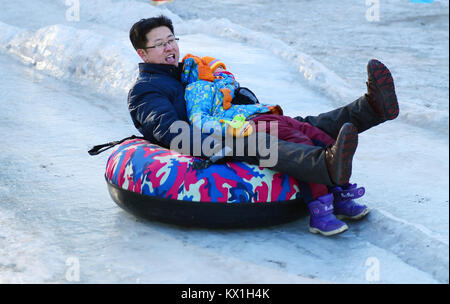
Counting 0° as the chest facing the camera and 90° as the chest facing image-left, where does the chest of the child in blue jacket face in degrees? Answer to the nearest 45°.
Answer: approximately 270°
